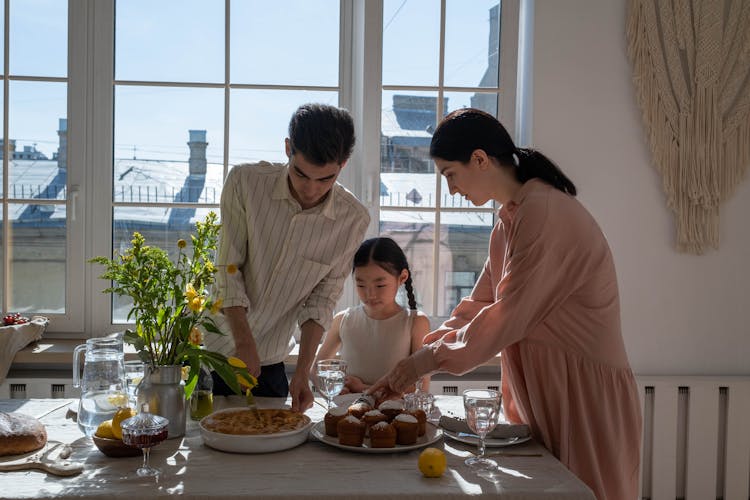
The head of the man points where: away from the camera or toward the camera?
toward the camera

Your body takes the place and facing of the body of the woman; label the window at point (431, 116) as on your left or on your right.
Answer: on your right

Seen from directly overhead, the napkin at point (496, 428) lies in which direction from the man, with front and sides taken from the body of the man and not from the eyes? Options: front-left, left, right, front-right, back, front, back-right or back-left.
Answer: front-left

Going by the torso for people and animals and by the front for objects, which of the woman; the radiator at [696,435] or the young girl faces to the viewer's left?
the woman

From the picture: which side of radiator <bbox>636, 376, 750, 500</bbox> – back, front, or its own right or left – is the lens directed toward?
front

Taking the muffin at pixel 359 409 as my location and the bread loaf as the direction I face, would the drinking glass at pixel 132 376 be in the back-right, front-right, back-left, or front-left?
front-right

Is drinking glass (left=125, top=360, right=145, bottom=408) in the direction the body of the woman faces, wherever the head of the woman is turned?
yes

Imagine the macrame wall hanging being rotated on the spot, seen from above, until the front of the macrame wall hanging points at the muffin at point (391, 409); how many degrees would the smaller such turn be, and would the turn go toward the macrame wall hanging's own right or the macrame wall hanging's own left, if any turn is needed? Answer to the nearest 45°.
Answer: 0° — it already faces it

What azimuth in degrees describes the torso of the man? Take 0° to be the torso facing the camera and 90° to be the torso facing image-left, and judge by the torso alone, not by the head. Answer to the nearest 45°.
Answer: approximately 0°

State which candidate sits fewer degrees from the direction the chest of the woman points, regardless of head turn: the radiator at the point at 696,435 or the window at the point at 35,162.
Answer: the window

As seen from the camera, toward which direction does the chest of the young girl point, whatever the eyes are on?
toward the camera

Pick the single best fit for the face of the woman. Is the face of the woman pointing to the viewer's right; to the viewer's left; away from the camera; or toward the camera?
to the viewer's left
